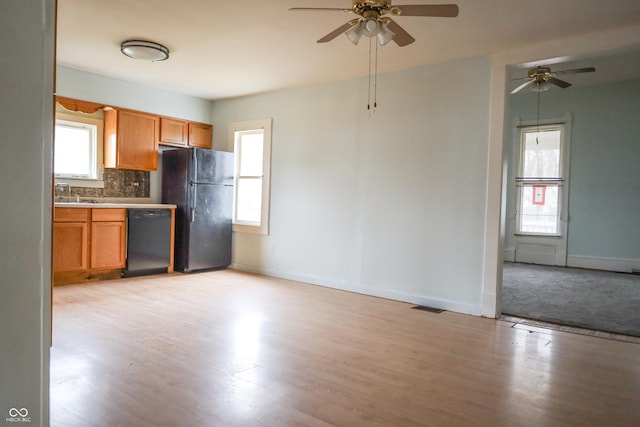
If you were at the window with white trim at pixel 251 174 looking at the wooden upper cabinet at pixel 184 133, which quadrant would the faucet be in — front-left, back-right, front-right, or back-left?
front-left

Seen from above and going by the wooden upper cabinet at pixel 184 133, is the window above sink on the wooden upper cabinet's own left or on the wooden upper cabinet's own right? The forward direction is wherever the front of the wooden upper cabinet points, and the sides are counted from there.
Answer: on the wooden upper cabinet's own right

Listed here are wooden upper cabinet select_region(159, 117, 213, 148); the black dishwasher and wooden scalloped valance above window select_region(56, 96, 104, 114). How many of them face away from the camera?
0

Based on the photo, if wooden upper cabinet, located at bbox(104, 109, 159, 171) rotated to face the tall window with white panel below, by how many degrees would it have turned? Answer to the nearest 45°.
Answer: approximately 45° to its left

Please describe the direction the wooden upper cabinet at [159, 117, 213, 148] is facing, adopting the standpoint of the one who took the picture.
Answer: facing the viewer and to the right of the viewer

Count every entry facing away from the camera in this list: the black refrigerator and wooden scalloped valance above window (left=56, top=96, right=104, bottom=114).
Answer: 0

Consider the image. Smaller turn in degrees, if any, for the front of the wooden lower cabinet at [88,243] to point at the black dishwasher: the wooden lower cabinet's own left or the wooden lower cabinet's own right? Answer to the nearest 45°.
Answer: approximately 45° to the wooden lower cabinet's own left

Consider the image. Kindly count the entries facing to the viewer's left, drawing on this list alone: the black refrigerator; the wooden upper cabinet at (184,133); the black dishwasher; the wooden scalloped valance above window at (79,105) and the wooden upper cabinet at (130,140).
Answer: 0

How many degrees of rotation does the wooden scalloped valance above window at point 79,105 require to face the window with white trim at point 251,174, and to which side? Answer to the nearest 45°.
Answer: approximately 45° to its left

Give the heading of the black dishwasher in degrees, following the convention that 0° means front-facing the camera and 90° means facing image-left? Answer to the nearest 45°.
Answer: approximately 315°

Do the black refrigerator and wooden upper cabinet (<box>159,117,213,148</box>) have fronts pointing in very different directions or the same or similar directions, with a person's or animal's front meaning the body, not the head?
same or similar directions

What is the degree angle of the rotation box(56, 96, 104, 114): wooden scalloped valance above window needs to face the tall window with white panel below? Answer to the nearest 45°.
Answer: approximately 45° to its left

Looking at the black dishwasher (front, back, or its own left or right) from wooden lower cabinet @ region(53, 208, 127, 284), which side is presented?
right

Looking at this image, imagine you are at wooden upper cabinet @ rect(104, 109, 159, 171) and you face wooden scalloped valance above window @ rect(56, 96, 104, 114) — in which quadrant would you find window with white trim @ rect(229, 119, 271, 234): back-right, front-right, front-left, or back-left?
back-left

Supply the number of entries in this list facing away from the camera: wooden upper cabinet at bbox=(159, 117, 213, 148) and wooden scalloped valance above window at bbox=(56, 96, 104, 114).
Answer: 0
